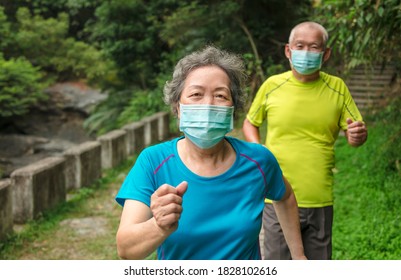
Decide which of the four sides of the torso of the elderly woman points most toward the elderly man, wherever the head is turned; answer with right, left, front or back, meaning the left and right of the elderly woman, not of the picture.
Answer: back

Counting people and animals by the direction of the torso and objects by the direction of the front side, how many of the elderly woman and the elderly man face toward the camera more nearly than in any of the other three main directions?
2

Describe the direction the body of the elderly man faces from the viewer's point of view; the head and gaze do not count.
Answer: toward the camera

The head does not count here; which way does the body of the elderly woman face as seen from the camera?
toward the camera

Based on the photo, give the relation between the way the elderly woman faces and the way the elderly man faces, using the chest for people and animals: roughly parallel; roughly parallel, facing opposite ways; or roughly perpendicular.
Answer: roughly parallel

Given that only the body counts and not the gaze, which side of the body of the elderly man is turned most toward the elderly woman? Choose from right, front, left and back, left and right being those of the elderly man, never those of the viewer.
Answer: front

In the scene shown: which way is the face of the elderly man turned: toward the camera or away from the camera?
toward the camera
